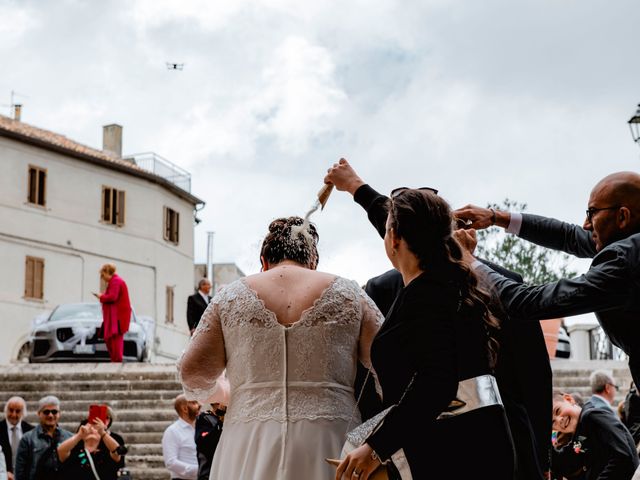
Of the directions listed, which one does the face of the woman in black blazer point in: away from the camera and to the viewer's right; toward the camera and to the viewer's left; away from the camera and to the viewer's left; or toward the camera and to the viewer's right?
away from the camera and to the viewer's left

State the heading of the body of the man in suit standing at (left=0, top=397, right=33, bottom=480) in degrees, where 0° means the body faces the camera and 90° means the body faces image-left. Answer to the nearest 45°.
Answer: approximately 0°

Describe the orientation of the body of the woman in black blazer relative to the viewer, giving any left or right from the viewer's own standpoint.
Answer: facing away from the viewer and to the left of the viewer

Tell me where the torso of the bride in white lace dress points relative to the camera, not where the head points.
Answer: away from the camera

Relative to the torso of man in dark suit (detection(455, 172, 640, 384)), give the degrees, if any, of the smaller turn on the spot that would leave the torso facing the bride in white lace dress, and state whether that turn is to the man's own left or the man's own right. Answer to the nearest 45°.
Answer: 0° — they already face them

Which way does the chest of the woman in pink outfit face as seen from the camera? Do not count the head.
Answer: to the viewer's left

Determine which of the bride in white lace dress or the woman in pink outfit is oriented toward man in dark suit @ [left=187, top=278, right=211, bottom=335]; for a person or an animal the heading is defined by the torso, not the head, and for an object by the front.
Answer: the bride in white lace dress

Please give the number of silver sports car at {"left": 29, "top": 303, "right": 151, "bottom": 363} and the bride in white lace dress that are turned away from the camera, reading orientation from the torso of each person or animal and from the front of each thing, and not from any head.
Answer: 1

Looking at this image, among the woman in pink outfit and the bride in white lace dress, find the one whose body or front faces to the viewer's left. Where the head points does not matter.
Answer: the woman in pink outfit
